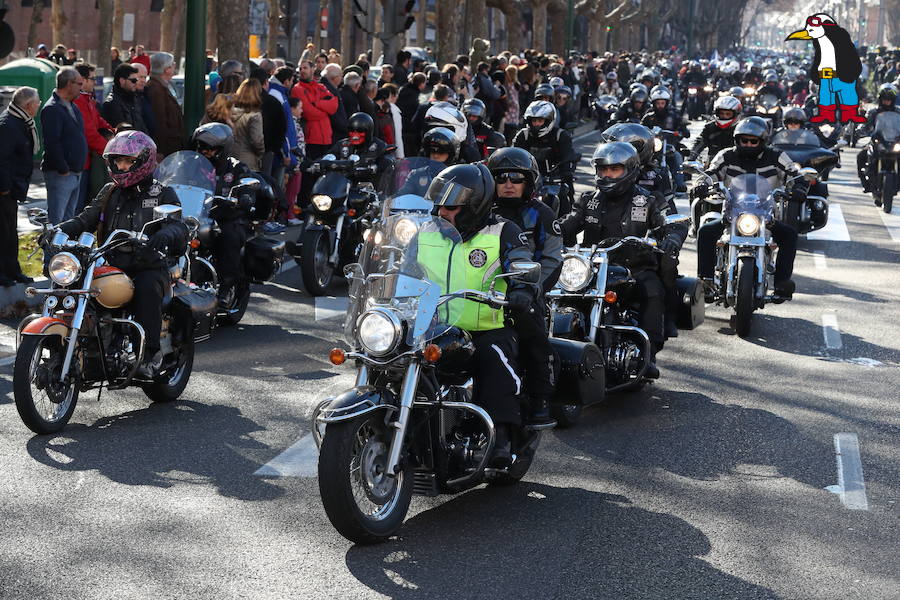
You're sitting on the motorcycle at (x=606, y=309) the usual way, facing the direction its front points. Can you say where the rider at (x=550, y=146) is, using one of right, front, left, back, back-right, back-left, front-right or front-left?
back-right

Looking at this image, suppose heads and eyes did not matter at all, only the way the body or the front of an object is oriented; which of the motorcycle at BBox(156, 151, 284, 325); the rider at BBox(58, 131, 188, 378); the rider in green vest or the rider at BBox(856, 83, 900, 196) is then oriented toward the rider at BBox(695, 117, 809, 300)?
the rider at BBox(856, 83, 900, 196)

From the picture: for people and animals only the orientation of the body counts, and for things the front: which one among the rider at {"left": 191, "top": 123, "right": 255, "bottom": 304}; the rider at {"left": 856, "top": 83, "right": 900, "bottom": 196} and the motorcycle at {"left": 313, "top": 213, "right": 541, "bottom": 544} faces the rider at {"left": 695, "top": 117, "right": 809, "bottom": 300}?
the rider at {"left": 856, "top": 83, "right": 900, "bottom": 196}

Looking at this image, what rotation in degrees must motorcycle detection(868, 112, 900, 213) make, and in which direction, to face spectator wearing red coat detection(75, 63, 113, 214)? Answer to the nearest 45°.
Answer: approximately 45° to its right

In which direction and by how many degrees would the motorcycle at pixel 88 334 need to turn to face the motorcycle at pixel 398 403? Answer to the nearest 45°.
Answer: approximately 90° to its left

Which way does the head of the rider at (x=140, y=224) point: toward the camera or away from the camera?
toward the camera

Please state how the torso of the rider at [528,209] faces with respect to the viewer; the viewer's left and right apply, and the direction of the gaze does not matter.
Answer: facing the viewer and to the left of the viewer

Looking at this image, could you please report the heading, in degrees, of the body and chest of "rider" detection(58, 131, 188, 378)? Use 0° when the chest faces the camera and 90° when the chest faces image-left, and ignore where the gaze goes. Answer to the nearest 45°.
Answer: approximately 45°

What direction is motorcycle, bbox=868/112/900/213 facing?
toward the camera

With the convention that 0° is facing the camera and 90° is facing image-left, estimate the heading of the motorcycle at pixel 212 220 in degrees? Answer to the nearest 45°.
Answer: approximately 45°

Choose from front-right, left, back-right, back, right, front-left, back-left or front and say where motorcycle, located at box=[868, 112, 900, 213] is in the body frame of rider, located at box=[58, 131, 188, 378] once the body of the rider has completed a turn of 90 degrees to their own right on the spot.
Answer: right

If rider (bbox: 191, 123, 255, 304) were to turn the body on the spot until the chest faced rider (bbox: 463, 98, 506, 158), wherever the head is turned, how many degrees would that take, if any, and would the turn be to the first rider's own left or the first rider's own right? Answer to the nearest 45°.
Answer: approximately 180°

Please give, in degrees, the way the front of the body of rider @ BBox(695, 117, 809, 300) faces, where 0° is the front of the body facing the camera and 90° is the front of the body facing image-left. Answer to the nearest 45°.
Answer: approximately 0°

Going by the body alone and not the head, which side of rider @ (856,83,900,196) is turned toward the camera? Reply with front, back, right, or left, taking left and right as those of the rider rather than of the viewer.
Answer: front

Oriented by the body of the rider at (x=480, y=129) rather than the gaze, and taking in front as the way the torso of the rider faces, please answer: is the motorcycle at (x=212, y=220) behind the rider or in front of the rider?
in front
